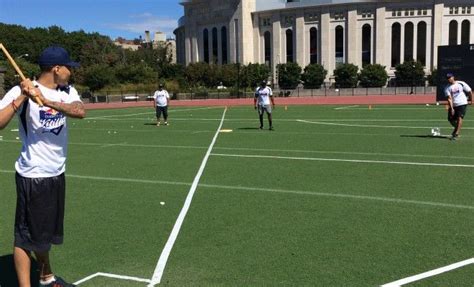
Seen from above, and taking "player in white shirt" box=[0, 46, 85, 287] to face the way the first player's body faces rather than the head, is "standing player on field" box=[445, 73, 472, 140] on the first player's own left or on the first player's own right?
on the first player's own left

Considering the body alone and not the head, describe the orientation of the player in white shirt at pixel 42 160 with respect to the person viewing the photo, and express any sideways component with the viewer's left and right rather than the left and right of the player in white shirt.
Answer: facing the viewer and to the right of the viewer

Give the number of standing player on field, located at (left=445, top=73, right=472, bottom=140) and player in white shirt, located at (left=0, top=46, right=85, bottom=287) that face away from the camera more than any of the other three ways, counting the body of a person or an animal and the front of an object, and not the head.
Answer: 0

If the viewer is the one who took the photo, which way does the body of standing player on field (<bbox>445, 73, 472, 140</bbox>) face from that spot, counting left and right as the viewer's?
facing the viewer and to the left of the viewer

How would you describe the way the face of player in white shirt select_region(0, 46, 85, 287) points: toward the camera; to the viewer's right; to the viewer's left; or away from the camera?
to the viewer's right

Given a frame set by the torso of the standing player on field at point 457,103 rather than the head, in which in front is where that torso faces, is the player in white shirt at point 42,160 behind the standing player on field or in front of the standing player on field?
in front
